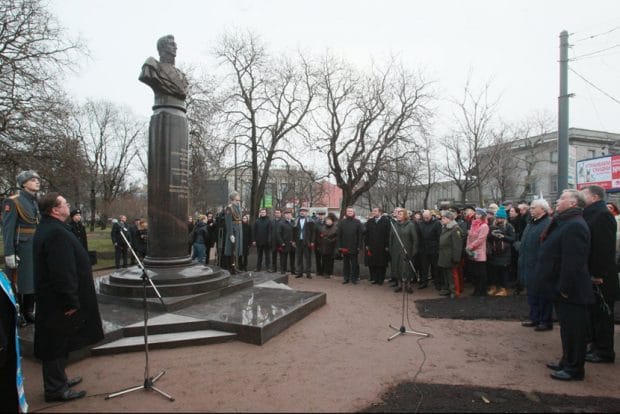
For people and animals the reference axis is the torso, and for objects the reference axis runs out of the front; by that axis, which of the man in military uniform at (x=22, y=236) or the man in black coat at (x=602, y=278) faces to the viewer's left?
the man in black coat

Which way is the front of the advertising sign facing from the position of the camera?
facing the viewer and to the left of the viewer

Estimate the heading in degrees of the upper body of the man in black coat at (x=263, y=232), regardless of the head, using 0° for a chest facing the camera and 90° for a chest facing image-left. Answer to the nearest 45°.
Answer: approximately 0°

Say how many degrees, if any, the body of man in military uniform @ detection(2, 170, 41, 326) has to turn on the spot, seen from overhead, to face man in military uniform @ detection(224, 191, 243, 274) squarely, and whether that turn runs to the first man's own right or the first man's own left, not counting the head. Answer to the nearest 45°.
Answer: approximately 90° to the first man's own left

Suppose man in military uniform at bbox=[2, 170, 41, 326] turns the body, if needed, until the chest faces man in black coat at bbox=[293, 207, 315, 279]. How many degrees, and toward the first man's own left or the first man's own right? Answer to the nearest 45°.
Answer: approximately 45° to the first man's own left

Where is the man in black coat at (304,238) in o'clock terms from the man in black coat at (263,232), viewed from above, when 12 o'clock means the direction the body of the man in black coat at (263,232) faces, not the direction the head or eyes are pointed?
the man in black coat at (304,238) is roughly at 10 o'clock from the man in black coat at (263,232).

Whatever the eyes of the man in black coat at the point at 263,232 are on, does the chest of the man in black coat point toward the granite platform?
yes

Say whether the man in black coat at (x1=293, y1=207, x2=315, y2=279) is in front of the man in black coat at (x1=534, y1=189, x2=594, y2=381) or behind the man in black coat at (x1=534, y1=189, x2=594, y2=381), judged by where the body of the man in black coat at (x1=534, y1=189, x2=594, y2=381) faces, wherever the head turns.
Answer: in front

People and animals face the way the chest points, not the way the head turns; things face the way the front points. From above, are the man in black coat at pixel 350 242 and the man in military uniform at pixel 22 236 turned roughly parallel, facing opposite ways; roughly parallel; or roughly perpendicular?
roughly perpendicular

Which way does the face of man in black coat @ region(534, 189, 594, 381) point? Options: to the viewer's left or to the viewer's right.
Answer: to the viewer's left

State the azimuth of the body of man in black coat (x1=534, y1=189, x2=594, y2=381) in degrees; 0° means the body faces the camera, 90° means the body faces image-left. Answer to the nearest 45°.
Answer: approximately 90°

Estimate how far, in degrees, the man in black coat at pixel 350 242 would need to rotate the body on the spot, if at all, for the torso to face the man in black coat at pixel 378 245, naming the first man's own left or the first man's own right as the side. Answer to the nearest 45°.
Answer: approximately 90° to the first man's own left

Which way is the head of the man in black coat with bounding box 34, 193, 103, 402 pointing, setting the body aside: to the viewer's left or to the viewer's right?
to the viewer's right

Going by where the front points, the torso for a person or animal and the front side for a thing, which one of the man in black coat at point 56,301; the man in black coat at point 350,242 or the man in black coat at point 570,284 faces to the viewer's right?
the man in black coat at point 56,301

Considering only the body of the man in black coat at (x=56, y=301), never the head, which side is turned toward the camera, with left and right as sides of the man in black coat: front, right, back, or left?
right

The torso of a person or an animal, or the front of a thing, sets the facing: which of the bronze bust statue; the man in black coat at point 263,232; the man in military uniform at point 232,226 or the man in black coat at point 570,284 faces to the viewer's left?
the man in black coat at point 570,284

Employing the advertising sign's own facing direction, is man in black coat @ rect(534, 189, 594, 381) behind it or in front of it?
in front

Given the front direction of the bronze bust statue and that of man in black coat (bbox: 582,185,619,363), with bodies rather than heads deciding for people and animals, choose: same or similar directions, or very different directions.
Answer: very different directions
